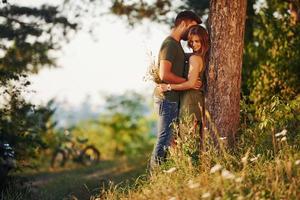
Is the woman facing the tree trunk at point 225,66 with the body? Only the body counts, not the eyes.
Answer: no

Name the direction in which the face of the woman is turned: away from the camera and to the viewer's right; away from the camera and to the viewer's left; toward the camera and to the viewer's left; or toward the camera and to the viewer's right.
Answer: toward the camera and to the viewer's left

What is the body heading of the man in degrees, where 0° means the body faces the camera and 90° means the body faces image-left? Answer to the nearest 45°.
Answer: approximately 270°

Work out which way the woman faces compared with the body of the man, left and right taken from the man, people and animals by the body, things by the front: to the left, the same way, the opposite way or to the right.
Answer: the opposite way

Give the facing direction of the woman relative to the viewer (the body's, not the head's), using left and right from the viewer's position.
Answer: facing to the left of the viewer

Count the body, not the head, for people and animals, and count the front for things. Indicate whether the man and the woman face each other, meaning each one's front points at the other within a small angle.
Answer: yes

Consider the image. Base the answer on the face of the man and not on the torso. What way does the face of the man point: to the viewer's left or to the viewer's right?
to the viewer's right

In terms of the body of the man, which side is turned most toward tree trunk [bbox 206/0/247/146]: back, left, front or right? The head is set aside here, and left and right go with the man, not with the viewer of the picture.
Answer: front
